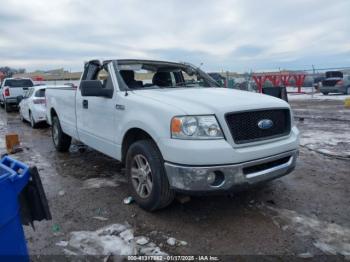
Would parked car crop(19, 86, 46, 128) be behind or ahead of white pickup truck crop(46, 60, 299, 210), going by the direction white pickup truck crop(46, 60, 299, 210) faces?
behind

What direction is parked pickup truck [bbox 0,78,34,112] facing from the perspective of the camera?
away from the camera

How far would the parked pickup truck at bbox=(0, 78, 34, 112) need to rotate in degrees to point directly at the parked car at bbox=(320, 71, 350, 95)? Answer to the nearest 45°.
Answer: approximately 90° to its right

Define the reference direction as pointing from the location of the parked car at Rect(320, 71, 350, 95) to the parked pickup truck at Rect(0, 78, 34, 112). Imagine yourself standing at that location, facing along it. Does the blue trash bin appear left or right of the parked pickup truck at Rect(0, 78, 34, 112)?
left

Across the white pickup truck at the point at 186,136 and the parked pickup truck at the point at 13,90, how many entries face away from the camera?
1

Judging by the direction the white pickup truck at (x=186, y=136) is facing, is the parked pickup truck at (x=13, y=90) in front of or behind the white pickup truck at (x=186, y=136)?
behind

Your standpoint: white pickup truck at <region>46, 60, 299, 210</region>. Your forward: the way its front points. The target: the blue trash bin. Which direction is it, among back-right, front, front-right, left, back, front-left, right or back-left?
right

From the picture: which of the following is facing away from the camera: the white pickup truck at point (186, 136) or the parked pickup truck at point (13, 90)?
the parked pickup truck

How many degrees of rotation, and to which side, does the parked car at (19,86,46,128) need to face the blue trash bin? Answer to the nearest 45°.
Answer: approximately 135° to its left

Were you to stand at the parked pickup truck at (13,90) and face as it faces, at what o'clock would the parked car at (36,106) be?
the parked car at (36,106) is roughly at 6 o'clock from the parked pickup truck at (13,90).

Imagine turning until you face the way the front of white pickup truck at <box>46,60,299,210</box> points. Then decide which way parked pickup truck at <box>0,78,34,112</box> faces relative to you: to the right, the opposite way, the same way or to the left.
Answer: the opposite way

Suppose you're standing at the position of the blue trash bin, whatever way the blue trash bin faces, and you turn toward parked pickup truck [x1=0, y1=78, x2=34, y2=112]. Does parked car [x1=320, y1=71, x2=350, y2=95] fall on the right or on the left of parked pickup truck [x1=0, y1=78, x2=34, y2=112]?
right

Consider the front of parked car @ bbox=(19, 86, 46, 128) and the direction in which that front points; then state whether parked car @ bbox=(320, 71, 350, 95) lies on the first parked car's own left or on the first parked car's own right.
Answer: on the first parked car's own right

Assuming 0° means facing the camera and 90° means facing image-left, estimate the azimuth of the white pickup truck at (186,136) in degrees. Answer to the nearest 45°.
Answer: approximately 315°

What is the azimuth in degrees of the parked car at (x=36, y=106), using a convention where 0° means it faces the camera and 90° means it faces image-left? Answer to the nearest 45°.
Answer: approximately 135°
